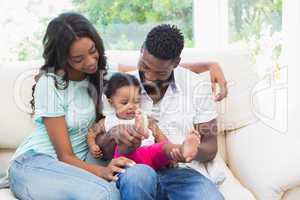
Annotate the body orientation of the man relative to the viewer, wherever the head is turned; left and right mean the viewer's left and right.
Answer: facing the viewer and to the left of the viewer

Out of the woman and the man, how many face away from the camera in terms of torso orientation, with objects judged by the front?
0

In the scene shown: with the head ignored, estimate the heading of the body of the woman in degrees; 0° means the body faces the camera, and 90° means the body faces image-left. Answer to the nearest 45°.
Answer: approximately 315°

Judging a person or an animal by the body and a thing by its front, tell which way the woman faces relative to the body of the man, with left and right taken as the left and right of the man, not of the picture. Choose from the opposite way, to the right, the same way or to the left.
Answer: to the left

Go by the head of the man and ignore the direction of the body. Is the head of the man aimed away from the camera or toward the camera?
toward the camera

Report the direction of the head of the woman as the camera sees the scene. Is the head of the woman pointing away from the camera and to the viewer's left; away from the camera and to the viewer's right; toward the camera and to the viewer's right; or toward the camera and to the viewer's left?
toward the camera and to the viewer's right

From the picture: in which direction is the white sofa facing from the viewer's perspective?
toward the camera
